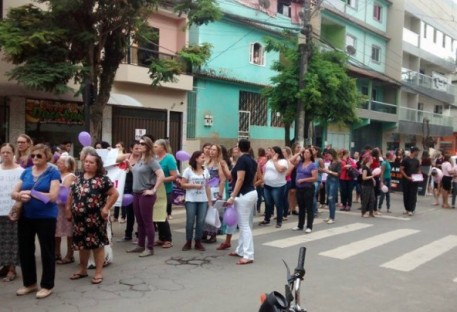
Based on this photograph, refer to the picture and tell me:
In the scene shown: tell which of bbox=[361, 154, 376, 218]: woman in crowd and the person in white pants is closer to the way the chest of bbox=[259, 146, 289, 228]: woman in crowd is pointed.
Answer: the person in white pants

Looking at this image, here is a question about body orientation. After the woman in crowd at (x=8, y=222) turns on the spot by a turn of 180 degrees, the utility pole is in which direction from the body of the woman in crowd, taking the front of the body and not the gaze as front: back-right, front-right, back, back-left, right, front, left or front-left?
front-right

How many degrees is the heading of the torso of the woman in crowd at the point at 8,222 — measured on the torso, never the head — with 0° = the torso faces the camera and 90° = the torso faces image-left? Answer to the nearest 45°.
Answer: approximately 0°
